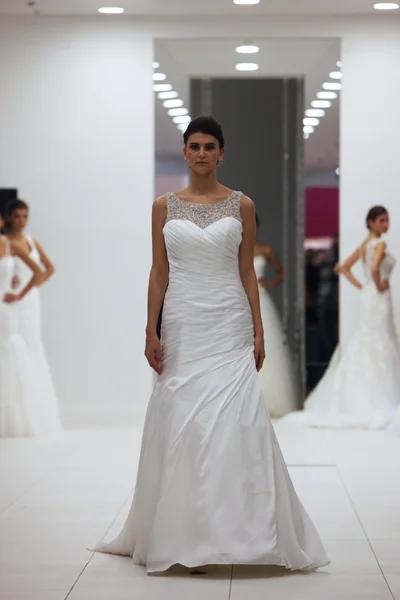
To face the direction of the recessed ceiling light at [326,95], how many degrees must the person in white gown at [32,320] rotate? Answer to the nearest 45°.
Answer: approximately 135° to its left

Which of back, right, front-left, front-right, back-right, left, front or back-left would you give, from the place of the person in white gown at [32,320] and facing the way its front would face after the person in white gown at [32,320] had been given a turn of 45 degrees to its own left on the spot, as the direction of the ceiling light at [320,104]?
left

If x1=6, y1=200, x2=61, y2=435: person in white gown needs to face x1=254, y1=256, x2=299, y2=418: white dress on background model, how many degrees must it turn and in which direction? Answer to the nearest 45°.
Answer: approximately 135° to its left

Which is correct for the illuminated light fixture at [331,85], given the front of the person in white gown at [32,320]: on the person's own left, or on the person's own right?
on the person's own left

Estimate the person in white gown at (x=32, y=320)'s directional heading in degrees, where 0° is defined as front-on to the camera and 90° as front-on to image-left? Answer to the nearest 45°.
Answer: approximately 45°

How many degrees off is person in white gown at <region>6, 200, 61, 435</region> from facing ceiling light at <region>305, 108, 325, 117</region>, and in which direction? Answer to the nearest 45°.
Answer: approximately 135° to its left
